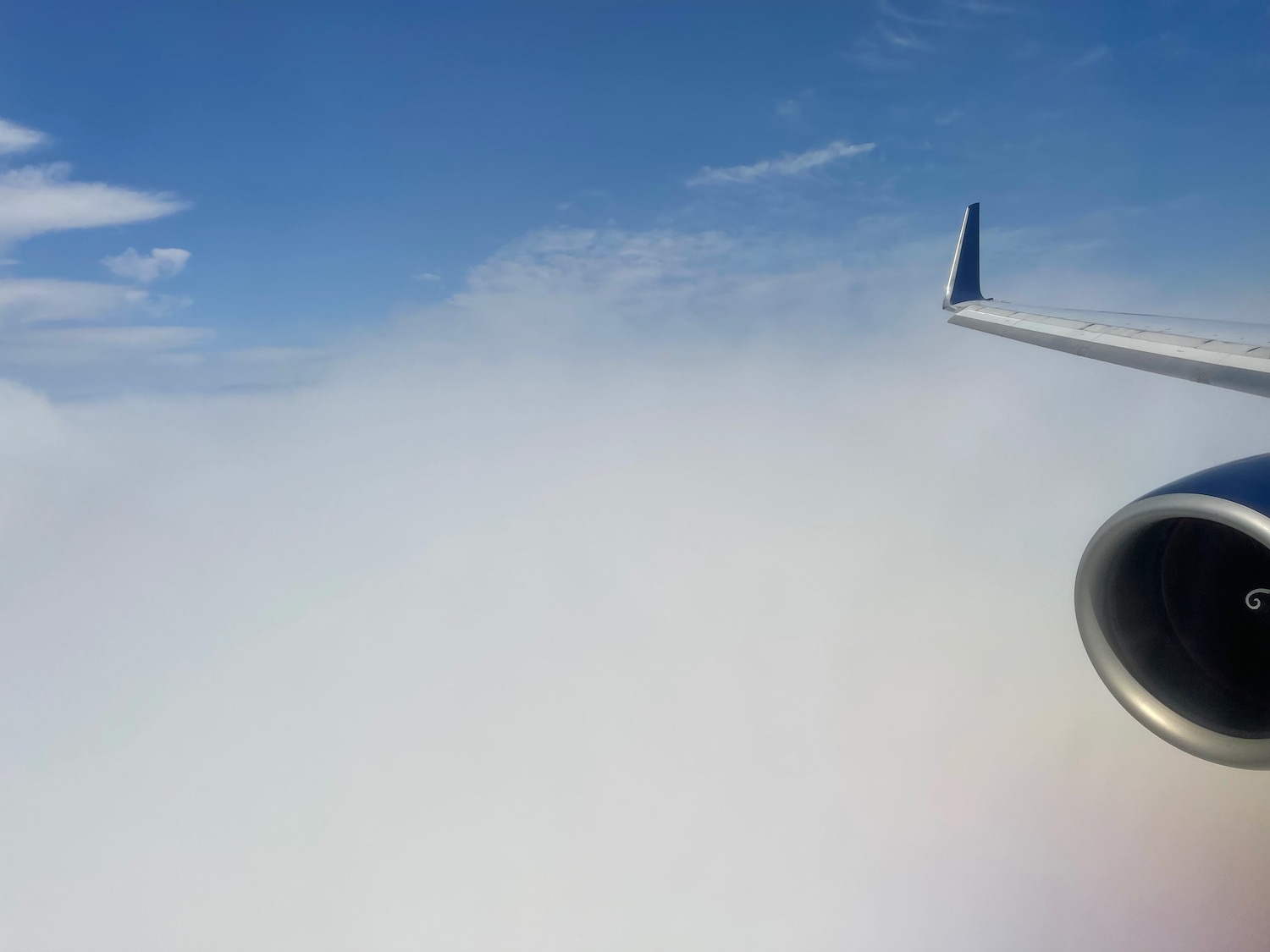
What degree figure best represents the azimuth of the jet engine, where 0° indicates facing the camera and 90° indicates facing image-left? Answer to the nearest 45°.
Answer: approximately 45°
